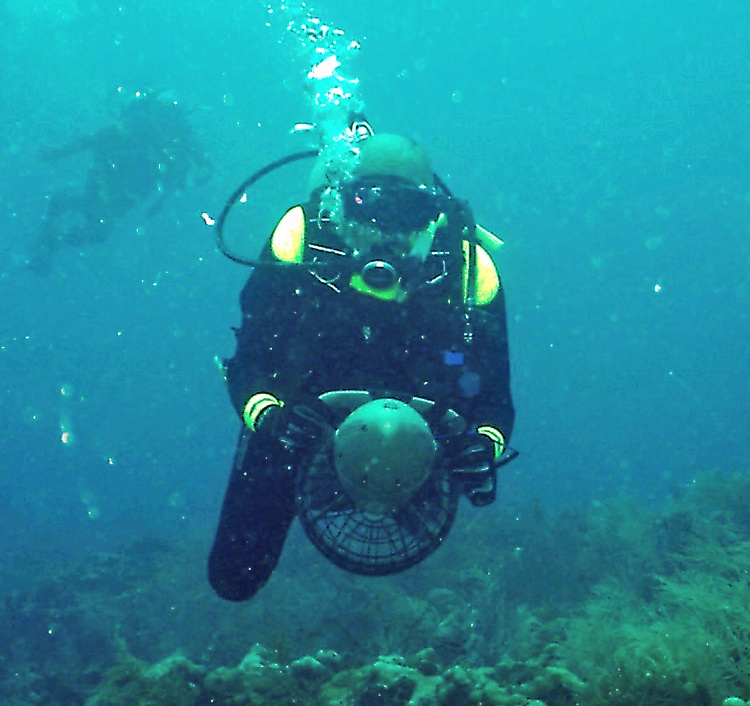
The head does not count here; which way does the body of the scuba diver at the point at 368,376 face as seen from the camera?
toward the camera

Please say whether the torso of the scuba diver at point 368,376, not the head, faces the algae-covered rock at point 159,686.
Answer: no

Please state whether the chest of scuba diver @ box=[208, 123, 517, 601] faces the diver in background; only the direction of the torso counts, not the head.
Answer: no
